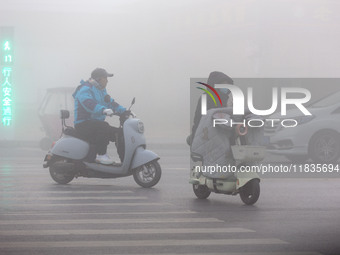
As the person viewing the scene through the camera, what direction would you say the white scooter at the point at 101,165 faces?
facing to the right of the viewer

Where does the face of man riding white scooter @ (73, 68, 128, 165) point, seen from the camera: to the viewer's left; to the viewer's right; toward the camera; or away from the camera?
to the viewer's right

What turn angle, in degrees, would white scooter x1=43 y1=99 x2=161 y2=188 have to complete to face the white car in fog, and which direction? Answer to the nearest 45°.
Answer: approximately 45° to its left
